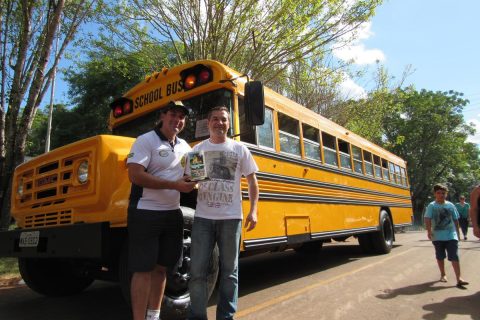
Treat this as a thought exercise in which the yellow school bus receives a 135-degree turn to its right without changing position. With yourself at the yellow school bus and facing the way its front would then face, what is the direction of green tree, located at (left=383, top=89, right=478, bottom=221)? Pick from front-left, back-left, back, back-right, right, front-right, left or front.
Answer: front-right

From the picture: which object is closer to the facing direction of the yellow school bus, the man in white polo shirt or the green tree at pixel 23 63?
the man in white polo shirt

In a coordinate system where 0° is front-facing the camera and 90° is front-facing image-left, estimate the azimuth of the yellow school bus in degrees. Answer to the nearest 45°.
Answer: approximately 45°

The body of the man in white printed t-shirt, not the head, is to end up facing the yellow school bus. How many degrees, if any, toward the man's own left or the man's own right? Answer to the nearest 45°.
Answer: approximately 180°

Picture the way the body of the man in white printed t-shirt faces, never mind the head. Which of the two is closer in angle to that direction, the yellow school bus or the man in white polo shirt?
the man in white polo shirt

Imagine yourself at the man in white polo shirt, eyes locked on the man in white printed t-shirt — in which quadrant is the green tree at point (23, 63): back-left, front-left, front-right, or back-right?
back-left

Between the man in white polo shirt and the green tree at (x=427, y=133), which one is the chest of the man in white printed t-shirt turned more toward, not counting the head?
the man in white polo shirt

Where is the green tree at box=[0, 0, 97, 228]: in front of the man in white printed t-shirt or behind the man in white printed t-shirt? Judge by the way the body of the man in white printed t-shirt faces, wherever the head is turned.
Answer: behind

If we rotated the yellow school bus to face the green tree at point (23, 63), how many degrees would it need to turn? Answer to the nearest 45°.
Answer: approximately 90° to its right

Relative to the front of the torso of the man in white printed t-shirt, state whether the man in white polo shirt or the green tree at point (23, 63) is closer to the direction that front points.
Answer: the man in white polo shirt

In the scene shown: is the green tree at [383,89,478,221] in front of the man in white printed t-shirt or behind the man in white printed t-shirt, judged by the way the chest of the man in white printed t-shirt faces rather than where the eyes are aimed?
behind
